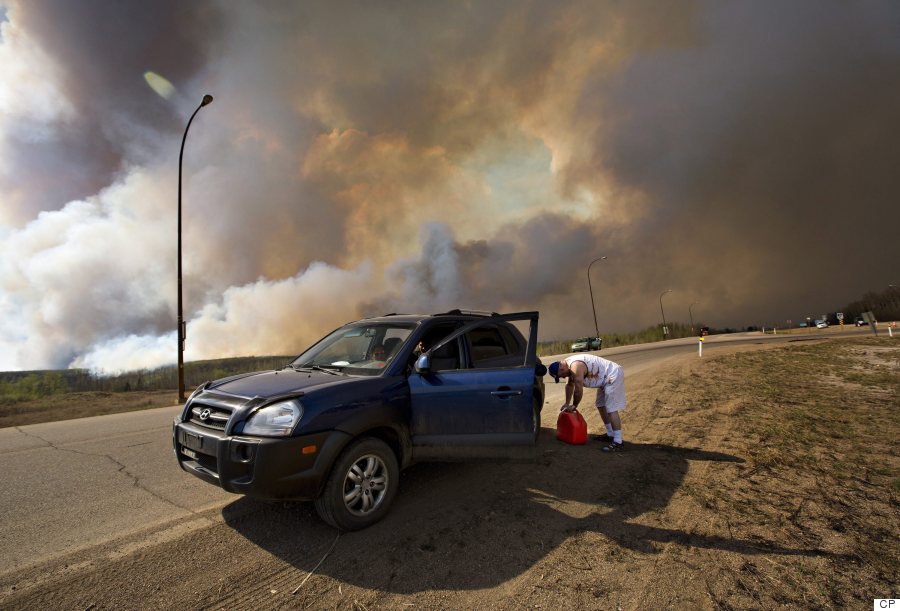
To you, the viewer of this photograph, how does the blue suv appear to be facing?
facing the viewer and to the left of the viewer

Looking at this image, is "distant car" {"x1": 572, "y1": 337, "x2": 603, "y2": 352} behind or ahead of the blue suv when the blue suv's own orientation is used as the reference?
behind
